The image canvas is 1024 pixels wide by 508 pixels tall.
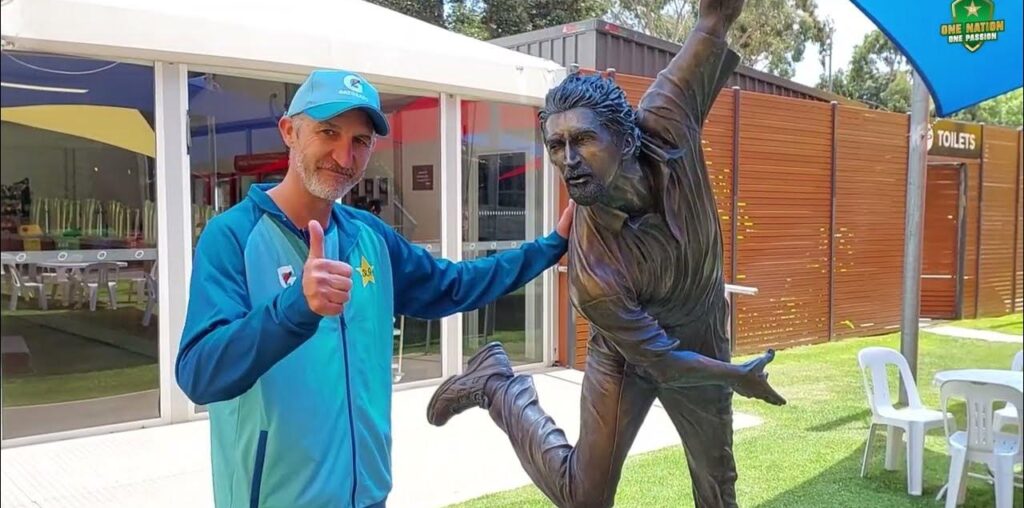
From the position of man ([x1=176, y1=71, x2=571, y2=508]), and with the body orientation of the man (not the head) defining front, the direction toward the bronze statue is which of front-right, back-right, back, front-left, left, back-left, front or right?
front-left

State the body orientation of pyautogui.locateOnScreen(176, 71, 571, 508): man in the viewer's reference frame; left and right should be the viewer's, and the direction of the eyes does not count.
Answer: facing the viewer and to the right of the viewer

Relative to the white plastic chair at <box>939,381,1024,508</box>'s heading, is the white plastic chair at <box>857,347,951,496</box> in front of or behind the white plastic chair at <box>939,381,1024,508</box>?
in front

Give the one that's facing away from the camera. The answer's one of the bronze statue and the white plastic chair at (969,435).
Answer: the white plastic chair

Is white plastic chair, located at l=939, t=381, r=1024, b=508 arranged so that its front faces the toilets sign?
yes

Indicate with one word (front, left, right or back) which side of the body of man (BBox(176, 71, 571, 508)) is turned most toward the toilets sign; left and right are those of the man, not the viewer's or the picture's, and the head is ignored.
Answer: left

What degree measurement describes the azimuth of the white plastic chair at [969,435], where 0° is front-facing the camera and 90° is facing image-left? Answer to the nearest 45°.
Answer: approximately 180°

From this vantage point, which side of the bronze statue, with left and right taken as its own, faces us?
front
